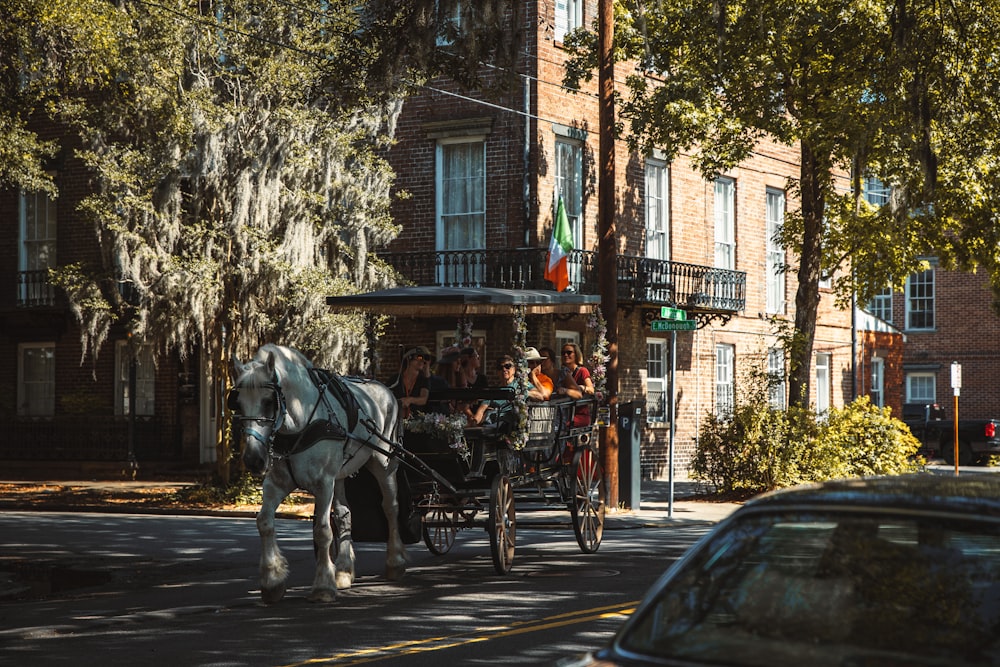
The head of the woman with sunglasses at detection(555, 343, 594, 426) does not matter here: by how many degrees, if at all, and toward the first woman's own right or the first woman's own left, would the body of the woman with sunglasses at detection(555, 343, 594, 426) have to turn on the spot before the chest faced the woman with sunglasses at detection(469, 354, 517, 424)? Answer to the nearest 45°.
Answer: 0° — they already face them

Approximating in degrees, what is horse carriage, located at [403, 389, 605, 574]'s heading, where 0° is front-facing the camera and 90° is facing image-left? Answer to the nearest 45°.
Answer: approximately 45°

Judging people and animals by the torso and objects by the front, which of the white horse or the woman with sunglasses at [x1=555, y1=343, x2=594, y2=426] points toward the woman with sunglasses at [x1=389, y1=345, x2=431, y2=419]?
the woman with sunglasses at [x1=555, y1=343, x2=594, y2=426]

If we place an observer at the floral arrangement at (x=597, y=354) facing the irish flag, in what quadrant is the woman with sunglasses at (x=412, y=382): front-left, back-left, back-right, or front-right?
back-left

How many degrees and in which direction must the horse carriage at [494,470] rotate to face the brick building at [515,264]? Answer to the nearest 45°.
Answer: approximately 135° to its right

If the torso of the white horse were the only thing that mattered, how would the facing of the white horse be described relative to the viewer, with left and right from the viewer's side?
facing the viewer and to the left of the viewer

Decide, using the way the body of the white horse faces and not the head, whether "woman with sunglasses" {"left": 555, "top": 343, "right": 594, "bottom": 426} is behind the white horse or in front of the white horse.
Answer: behind

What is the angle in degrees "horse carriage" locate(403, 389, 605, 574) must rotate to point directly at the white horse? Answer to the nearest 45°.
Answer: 0° — it already faces it

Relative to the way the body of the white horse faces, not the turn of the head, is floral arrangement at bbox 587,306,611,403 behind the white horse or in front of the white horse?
behind

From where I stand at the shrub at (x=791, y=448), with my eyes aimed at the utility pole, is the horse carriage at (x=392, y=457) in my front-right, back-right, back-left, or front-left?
front-left

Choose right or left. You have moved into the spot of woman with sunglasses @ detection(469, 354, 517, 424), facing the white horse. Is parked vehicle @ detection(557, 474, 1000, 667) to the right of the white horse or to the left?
left
